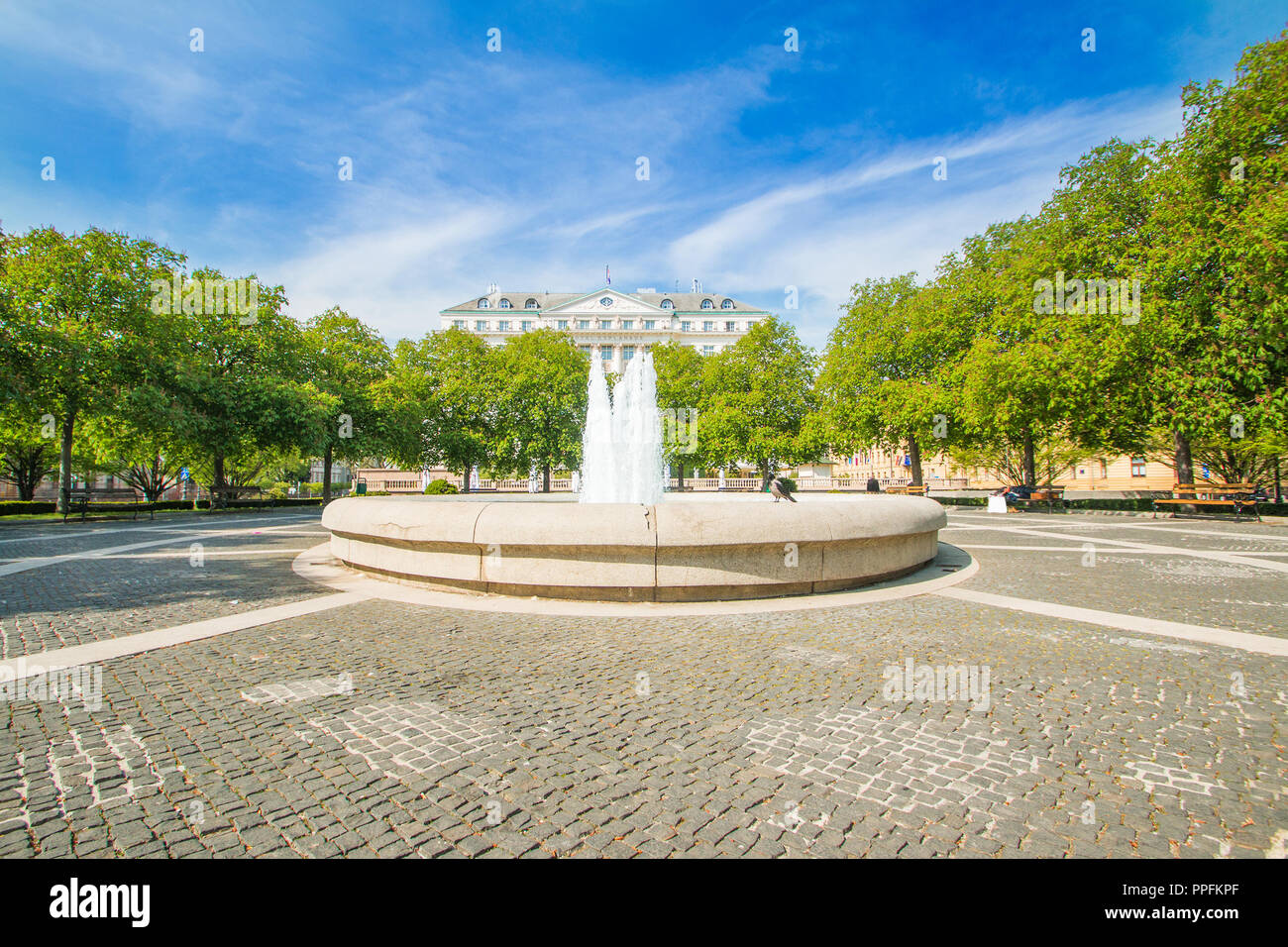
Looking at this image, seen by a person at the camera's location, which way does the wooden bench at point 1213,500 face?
facing the viewer and to the left of the viewer

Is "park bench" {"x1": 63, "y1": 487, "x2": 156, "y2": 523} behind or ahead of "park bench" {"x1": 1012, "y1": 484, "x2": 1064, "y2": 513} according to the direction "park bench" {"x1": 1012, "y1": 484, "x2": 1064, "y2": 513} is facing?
ahead

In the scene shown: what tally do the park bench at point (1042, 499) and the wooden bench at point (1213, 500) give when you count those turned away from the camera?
0

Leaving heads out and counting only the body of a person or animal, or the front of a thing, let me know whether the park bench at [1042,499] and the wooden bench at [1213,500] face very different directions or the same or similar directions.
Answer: same or similar directions

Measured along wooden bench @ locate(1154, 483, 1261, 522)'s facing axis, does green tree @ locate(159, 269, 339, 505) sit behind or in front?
in front

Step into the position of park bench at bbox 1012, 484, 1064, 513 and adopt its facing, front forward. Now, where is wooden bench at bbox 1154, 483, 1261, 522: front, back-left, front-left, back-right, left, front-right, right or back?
left

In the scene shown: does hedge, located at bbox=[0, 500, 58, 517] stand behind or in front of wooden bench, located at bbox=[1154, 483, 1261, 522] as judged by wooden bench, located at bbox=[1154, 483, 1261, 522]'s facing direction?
in front

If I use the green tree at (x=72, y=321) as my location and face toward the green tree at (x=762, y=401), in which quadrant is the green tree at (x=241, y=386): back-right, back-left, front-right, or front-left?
front-left

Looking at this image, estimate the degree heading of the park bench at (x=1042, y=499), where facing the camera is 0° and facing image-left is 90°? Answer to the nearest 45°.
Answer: approximately 45°
